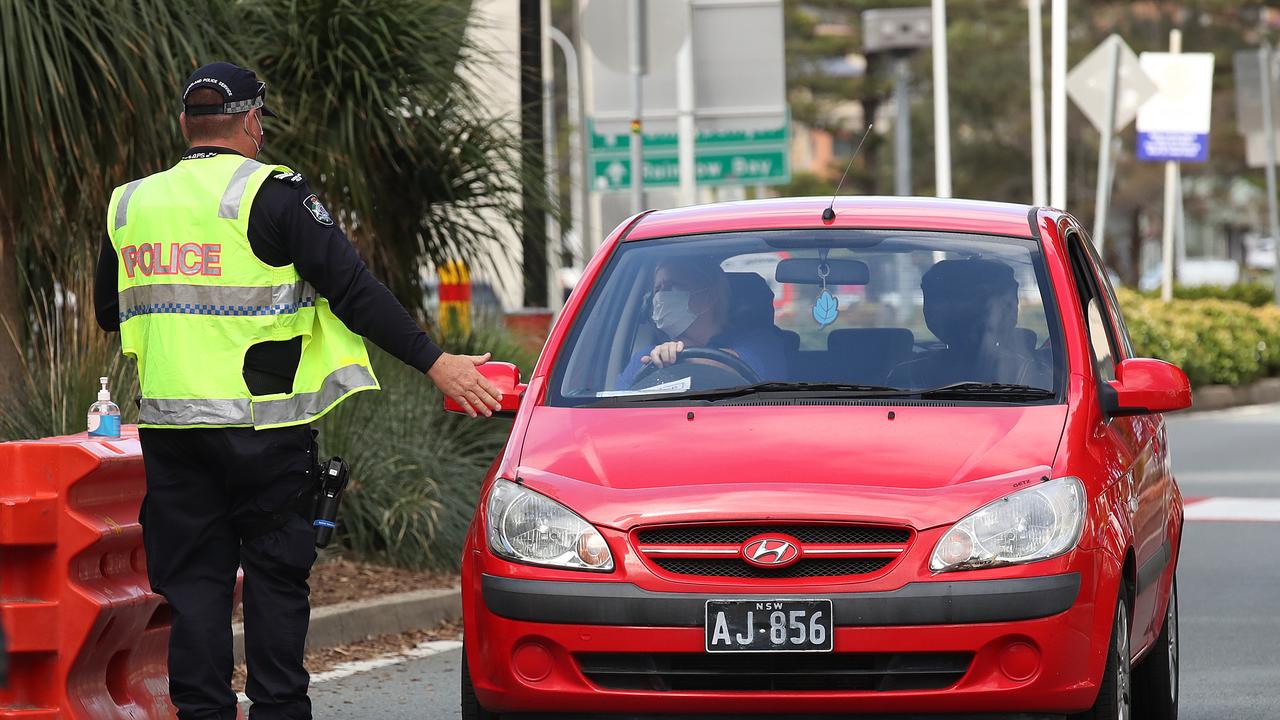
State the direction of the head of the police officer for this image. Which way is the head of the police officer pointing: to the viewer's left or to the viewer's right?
to the viewer's right

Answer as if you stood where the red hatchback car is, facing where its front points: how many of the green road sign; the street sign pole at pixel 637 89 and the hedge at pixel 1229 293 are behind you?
3

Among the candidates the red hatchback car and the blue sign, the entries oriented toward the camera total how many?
2

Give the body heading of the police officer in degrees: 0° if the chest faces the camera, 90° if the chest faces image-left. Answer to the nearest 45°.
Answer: approximately 225°

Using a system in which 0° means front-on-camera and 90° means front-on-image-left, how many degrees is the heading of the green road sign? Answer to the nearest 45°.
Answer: approximately 0°
